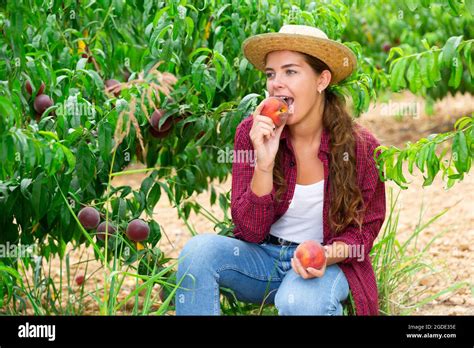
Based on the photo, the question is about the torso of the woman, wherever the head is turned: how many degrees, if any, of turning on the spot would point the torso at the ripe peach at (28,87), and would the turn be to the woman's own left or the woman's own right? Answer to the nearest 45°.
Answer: approximately 45° to the woman's own right

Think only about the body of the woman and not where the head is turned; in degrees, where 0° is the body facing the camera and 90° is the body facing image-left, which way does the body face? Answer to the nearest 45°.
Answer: approximately 45°

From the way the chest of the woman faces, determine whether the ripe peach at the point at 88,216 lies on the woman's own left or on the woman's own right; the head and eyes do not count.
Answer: on the woman's own right

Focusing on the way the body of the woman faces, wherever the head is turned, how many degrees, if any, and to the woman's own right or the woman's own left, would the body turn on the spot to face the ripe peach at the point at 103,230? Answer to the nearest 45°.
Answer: approximately 45° to the woman's own right

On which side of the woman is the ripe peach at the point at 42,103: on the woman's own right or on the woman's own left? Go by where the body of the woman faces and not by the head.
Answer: on the woman's own right

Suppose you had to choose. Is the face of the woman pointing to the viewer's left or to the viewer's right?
to the viewer's left

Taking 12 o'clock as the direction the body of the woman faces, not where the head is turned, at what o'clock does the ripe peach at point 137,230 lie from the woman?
The ripe peach is roughly at 2 o'clock from the woman.
